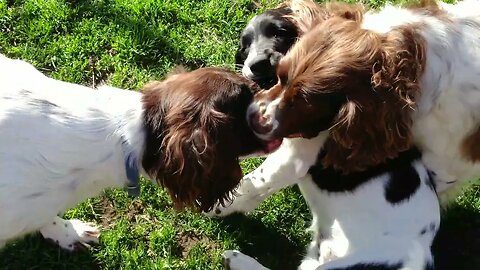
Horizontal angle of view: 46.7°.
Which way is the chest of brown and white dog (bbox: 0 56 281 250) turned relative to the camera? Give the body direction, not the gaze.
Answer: to the viewer's right

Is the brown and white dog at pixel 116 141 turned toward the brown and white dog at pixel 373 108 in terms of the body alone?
yes
